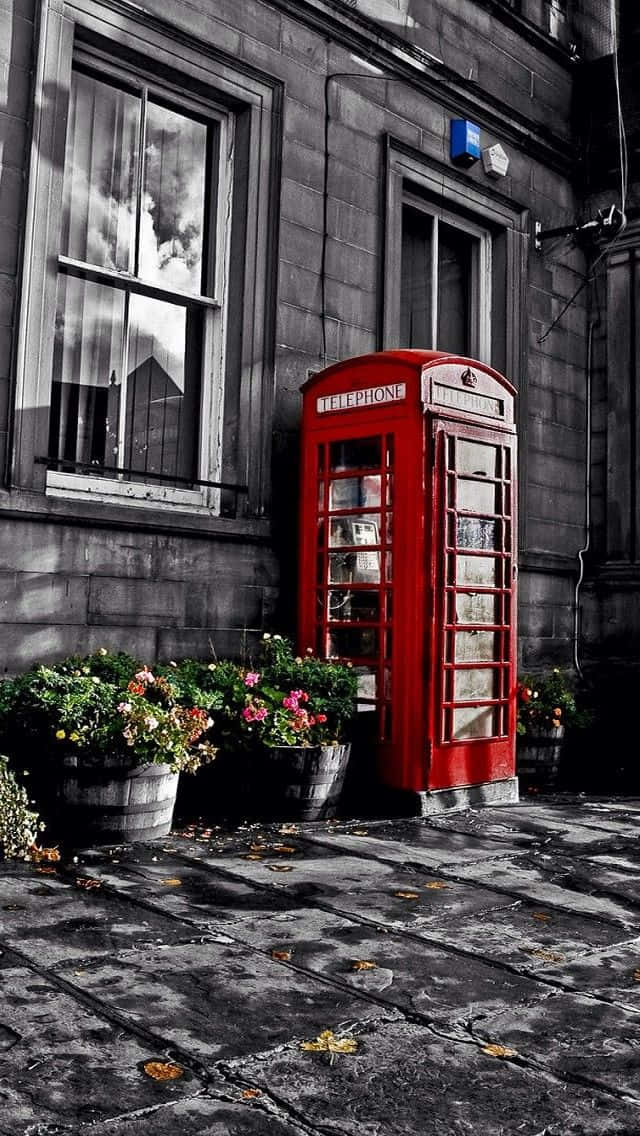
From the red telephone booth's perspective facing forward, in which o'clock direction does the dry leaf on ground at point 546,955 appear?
The dry leaf on ground is roughly at 1 o'clock from the red telephone booth.

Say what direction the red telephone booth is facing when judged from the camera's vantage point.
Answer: facing the viewer and to the right of the viewer

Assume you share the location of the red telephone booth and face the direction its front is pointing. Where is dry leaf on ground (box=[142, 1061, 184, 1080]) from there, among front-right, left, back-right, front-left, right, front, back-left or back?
front-right

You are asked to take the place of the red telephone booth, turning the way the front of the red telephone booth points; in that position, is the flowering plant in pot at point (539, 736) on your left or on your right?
on your left

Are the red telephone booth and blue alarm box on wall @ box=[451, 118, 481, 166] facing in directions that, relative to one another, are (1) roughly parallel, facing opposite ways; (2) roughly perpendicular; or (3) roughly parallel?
roughly parallel

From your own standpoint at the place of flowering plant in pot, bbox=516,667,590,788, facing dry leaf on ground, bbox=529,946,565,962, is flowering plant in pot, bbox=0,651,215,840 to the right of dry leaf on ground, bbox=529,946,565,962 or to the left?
right

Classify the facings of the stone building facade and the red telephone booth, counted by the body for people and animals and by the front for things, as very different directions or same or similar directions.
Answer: same or similar directions

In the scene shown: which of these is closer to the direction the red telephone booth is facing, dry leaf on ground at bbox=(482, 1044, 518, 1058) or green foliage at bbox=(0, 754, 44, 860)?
the dry leaf on ground

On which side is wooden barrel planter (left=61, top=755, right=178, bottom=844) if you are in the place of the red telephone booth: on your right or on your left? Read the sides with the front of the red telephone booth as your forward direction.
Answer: on your right

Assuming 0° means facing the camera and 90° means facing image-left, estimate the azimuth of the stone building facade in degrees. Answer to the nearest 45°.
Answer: approximately 315°

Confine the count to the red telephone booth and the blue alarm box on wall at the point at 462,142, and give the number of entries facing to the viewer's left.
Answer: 0
